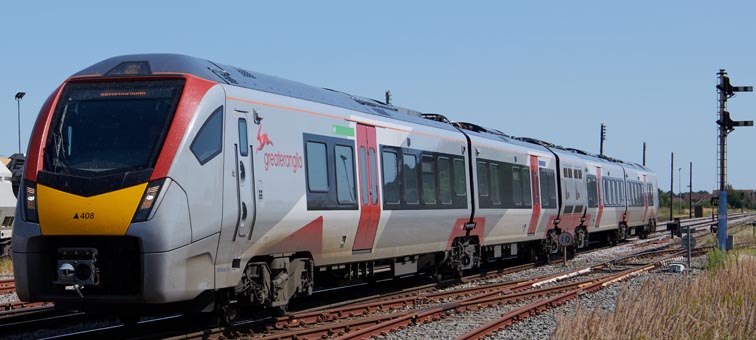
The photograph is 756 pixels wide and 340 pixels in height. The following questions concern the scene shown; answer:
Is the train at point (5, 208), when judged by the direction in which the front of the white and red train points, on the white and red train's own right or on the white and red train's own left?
on the white and red train's own right

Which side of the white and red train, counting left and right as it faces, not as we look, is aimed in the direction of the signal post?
back
